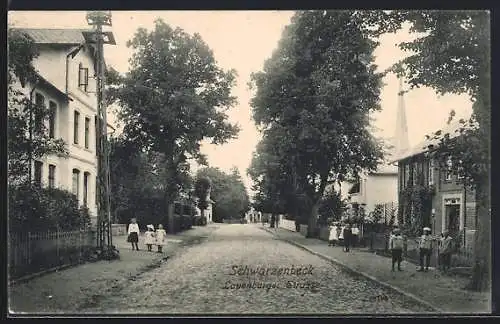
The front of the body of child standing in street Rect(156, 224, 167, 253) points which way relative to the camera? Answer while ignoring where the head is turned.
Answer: toward the camera

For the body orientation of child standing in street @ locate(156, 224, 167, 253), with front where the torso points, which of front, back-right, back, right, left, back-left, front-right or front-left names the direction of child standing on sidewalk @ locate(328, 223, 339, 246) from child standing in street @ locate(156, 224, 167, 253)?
left

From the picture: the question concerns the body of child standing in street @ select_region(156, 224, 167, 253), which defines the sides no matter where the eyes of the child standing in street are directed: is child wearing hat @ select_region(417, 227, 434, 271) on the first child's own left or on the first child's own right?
on the first child's own left

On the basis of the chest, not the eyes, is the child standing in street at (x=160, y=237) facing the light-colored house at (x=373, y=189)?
no

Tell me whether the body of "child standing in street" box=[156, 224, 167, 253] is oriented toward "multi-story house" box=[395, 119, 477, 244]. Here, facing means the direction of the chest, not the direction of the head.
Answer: no
